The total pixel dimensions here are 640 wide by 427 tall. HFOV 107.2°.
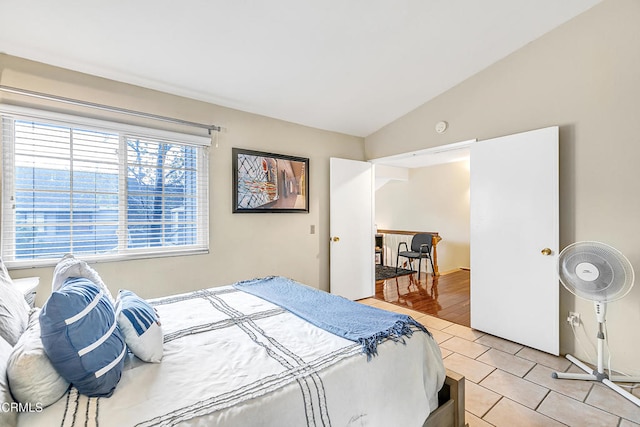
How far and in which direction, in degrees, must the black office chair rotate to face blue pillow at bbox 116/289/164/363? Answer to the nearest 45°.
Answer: approximately 45° to its left

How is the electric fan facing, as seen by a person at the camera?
facing the viewer and to the left of the viewer

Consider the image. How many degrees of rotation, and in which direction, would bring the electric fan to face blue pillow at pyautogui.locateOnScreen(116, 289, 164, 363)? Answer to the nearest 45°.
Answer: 0° — it already faces it

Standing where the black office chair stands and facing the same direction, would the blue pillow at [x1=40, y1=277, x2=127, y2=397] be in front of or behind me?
in front

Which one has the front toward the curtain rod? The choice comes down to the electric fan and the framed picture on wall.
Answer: the electric fan

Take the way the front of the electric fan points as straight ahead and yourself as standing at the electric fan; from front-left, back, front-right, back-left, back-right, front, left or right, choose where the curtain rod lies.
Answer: front

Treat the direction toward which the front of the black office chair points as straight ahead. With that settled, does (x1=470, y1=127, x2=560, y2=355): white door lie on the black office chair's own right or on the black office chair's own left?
on the black office chair's own left

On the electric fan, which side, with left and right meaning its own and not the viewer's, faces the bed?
front

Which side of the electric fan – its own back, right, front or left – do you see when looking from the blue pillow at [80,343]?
front

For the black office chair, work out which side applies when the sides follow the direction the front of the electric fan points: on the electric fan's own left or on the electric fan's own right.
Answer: on the electric fan's own right

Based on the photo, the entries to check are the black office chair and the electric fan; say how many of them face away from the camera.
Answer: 0

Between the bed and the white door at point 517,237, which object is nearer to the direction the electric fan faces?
the bed

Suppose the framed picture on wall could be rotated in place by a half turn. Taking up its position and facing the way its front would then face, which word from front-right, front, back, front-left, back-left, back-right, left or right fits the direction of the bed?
back-left

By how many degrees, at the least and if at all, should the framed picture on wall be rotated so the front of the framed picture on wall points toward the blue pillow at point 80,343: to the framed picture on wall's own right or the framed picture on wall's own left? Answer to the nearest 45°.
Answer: approximately 45° to the framed picture on wall's own right
